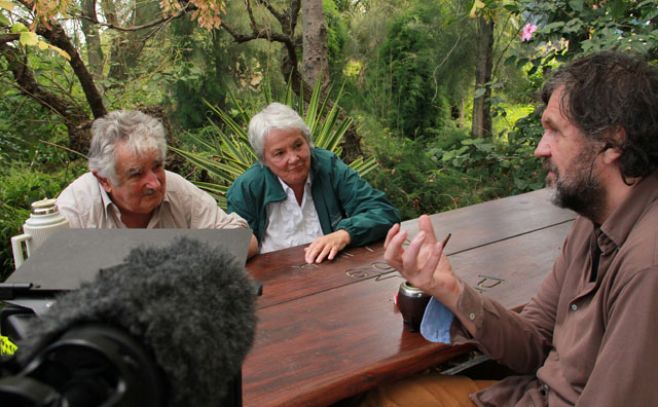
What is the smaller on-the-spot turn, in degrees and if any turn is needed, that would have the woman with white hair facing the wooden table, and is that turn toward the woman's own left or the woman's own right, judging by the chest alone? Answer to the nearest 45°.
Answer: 0° — they already face it

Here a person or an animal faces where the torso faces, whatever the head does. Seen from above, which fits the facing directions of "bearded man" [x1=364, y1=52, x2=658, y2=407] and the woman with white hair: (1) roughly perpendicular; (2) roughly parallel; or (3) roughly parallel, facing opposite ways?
roughly perpendicular

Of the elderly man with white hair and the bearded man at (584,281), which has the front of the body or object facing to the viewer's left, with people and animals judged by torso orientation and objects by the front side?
the bearded man

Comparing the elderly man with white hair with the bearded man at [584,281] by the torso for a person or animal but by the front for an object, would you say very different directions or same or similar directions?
very different directions

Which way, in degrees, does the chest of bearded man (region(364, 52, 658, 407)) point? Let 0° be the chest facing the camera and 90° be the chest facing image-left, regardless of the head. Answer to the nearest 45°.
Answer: approximately 90°

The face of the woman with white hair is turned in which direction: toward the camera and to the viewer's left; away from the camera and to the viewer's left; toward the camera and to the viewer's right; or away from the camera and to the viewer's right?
toward the camera and to the viewer's right

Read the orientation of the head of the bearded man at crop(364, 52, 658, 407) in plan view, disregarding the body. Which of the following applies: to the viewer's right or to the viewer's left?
to the viewer's left

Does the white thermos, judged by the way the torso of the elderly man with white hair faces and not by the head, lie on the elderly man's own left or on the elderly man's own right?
on the elderly man's own right

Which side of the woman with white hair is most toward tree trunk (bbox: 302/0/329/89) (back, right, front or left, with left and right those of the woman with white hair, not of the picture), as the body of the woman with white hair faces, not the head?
back

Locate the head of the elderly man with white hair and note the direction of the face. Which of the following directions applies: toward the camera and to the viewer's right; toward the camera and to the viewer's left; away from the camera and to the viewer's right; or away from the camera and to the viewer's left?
toward the camera and to the viewer's right

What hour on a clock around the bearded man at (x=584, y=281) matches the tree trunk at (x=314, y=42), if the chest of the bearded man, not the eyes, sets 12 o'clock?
The tree trunk is roughly at 2 o'clock from the bearded man.

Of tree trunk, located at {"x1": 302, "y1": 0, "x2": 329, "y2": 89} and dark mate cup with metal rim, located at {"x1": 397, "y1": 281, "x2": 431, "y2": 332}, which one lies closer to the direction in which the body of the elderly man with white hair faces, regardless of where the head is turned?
the dark mate cup with metal rim
